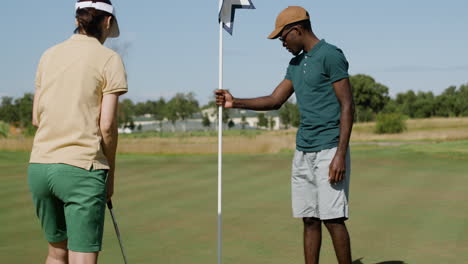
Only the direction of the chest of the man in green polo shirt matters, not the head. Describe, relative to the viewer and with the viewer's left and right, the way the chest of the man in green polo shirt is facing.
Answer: facing the viewer and to the left of the viewer

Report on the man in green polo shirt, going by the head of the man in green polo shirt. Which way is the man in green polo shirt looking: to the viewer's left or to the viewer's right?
to the viewer's left
